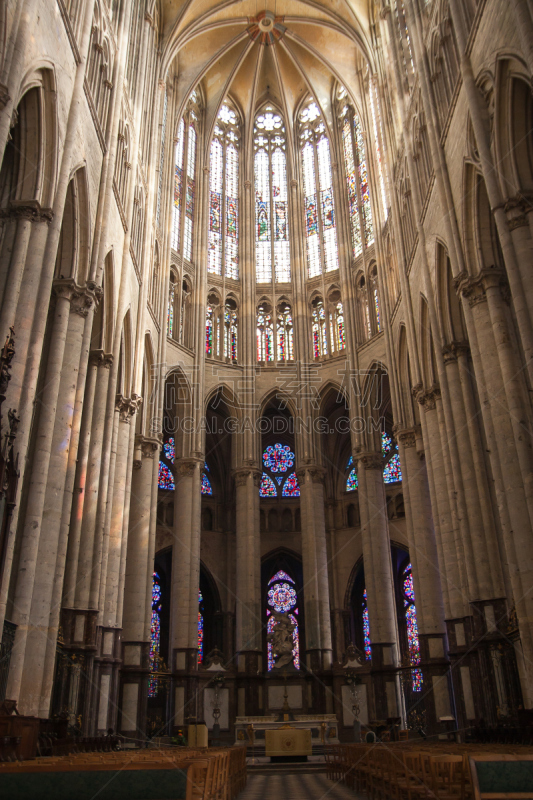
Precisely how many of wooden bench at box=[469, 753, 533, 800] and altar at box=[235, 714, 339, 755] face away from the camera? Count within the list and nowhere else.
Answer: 1

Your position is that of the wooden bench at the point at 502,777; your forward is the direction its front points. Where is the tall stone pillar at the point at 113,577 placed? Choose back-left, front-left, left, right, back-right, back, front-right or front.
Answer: front-left

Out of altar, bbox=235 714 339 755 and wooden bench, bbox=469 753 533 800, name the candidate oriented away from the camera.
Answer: the wooden bench

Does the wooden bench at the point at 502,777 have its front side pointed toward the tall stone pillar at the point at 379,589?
yes

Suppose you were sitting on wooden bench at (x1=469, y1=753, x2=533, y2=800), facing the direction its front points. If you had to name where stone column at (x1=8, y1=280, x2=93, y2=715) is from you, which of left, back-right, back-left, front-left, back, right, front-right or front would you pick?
front-left

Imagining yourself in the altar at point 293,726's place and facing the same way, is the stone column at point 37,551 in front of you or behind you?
in front

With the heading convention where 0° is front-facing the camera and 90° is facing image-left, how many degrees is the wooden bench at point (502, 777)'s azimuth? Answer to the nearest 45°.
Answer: approximately 180°

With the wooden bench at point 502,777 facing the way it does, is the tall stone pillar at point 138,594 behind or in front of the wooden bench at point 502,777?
in front

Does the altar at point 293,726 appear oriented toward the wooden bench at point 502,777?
yes

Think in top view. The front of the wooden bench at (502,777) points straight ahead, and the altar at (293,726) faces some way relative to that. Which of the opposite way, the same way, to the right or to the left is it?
the opposite way

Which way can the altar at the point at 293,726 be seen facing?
toward the camera

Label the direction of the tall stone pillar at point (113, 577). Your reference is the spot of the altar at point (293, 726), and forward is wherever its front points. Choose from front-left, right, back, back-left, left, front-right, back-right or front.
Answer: front-right

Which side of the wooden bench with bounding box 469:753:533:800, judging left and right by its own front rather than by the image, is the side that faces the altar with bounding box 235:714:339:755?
front
